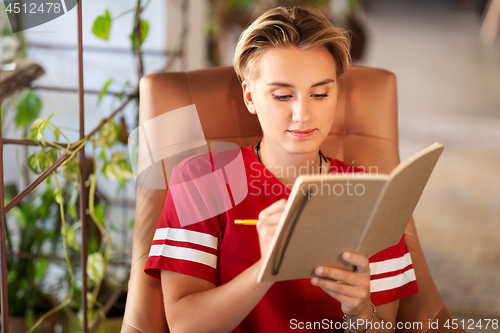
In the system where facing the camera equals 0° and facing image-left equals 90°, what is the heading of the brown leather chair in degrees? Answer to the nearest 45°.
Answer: approximately 0°

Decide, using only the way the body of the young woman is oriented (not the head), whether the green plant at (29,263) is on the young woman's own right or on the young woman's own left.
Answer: on the young woman's own right

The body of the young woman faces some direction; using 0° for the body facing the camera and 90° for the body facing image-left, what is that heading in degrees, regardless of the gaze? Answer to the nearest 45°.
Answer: approximately 0°
